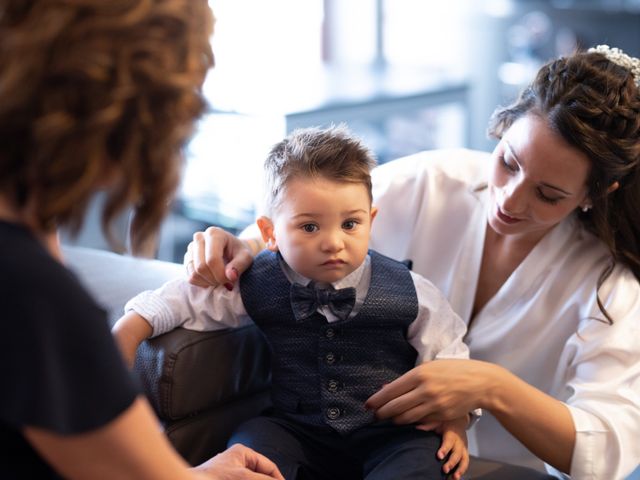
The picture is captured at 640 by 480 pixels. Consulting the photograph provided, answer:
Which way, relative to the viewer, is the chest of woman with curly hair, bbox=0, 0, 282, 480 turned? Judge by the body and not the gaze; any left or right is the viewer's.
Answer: facing away from the viewer and to the right of the viewer

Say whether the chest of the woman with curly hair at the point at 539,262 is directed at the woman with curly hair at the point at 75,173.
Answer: yes

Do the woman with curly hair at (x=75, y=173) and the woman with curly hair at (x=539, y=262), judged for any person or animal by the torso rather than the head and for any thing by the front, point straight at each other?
yes

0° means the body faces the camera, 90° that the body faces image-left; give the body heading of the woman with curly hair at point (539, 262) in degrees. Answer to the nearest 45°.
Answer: approximately 45°

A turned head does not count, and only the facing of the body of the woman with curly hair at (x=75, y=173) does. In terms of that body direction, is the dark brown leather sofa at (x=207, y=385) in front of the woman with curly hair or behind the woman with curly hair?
in front

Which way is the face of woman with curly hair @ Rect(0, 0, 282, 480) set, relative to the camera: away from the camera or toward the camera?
away from the camera

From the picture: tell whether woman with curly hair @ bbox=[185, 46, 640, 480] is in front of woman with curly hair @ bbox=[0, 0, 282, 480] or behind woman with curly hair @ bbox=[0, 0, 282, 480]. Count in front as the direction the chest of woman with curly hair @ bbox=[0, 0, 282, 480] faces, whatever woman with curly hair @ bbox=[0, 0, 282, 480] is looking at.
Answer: in front

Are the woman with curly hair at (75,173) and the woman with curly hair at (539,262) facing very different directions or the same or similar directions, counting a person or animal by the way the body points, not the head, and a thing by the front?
very different directions
